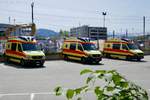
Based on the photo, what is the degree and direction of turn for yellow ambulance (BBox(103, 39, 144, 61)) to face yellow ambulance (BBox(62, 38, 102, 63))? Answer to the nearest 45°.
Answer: approximately 90° to its right

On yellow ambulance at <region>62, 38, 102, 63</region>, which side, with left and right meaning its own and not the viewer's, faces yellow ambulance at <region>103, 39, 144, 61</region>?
left

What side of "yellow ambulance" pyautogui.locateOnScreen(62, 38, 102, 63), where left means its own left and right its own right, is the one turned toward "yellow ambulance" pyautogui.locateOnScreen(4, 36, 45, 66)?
right

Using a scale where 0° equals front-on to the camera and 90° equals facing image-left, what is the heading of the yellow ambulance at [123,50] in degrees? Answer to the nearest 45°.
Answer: approximately 315°

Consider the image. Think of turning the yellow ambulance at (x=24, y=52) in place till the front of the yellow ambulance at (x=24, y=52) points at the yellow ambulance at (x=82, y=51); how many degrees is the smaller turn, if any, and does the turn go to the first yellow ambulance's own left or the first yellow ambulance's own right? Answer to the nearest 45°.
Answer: approximately 90° to the first yellow ambulance's own left

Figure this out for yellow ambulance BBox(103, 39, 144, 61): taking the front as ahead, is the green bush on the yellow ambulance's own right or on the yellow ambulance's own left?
on the yellow ambulance's own right
